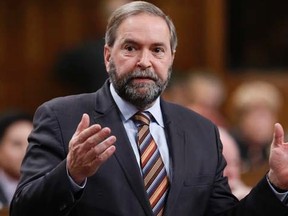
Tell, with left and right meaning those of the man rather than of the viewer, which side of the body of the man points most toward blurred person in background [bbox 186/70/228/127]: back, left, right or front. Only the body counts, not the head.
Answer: back

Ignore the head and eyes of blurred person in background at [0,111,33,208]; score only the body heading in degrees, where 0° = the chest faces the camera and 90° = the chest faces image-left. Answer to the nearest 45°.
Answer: approximately 315°

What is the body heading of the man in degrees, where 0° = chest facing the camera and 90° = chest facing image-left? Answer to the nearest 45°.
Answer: approximately 0°

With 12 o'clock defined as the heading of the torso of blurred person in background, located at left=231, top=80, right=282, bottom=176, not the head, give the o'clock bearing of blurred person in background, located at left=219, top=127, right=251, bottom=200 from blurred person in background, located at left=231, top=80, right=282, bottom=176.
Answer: blurred person in background, located at left=219, top=127, right=251, bottom=200 is roughly at 12 o'clock from blurred person in background, located at left=231, top=80, right=282, bottom=176.

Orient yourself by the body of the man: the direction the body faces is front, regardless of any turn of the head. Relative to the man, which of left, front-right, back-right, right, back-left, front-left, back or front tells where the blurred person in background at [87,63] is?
back

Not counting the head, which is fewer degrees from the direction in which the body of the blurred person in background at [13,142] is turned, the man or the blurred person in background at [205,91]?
the man

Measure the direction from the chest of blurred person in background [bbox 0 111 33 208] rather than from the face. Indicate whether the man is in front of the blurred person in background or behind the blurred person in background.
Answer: in front

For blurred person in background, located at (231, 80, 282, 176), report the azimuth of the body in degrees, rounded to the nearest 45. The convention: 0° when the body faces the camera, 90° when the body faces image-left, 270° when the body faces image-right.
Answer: approximately 0°

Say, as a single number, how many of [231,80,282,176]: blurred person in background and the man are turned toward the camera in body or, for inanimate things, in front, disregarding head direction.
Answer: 2
